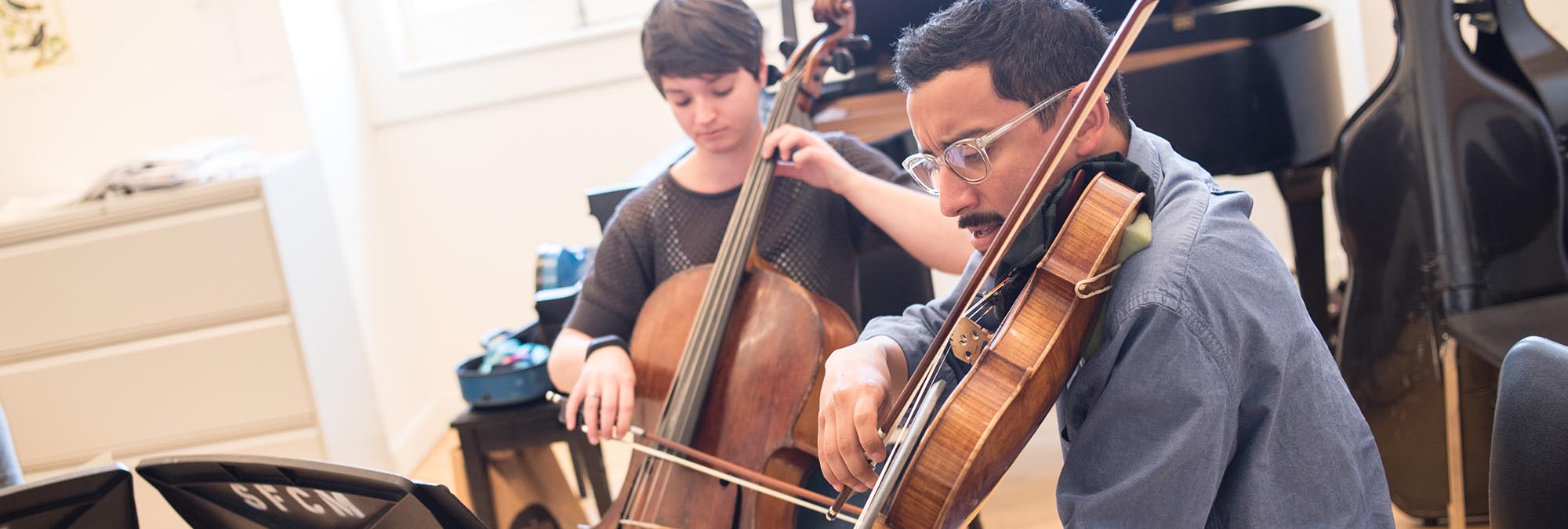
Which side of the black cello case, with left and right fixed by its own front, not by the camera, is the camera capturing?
front

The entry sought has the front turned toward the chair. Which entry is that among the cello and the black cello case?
the black cello case

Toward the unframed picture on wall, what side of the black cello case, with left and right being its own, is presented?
right

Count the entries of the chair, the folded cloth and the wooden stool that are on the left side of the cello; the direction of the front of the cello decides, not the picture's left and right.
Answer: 1

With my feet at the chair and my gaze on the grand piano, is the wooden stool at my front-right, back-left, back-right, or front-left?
front-left

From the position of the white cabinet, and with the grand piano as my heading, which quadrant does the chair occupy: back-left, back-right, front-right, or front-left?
front-right

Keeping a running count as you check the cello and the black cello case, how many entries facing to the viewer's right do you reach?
0

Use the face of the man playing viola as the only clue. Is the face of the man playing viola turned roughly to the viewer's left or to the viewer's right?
to the viewer's left

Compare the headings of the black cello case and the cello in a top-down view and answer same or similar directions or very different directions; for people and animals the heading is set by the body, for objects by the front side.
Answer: same or similar directions

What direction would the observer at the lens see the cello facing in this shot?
facing the viewer and to the left of the viewer

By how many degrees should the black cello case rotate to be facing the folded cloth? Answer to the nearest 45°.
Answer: approximately 90° to its right

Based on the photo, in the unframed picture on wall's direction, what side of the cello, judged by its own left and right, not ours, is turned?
right
